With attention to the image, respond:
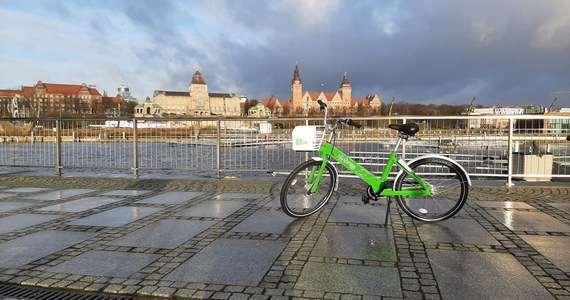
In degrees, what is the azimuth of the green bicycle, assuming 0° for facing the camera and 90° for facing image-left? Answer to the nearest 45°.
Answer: approximately 90°
